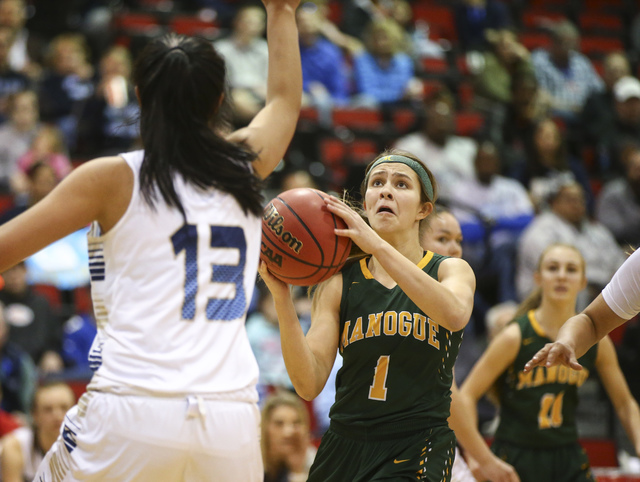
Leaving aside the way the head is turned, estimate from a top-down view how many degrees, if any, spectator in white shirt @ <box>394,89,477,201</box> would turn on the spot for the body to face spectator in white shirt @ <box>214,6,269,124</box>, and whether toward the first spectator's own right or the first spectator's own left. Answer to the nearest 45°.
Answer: approximately 90° to the first spectator's own right

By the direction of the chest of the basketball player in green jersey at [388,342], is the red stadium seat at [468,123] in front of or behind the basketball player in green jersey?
behind

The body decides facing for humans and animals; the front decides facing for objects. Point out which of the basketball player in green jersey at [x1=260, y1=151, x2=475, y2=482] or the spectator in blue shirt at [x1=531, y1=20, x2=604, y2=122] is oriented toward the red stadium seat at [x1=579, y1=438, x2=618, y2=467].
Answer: the spectator in blue shirt

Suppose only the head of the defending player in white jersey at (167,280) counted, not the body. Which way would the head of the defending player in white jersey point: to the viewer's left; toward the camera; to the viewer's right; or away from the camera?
away from the camera

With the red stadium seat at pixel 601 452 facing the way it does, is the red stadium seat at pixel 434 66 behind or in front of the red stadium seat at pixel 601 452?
behind

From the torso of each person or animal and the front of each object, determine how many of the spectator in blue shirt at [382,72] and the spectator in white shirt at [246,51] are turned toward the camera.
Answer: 2

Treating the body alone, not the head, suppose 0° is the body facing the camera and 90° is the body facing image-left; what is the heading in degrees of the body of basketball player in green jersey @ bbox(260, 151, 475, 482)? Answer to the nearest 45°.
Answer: approximately 45°

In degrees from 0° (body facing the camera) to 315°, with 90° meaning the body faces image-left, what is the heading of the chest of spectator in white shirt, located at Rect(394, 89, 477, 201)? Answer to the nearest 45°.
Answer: approximately 0°

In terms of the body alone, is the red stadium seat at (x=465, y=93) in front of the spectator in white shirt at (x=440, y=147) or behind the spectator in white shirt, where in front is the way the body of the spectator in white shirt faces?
behind
